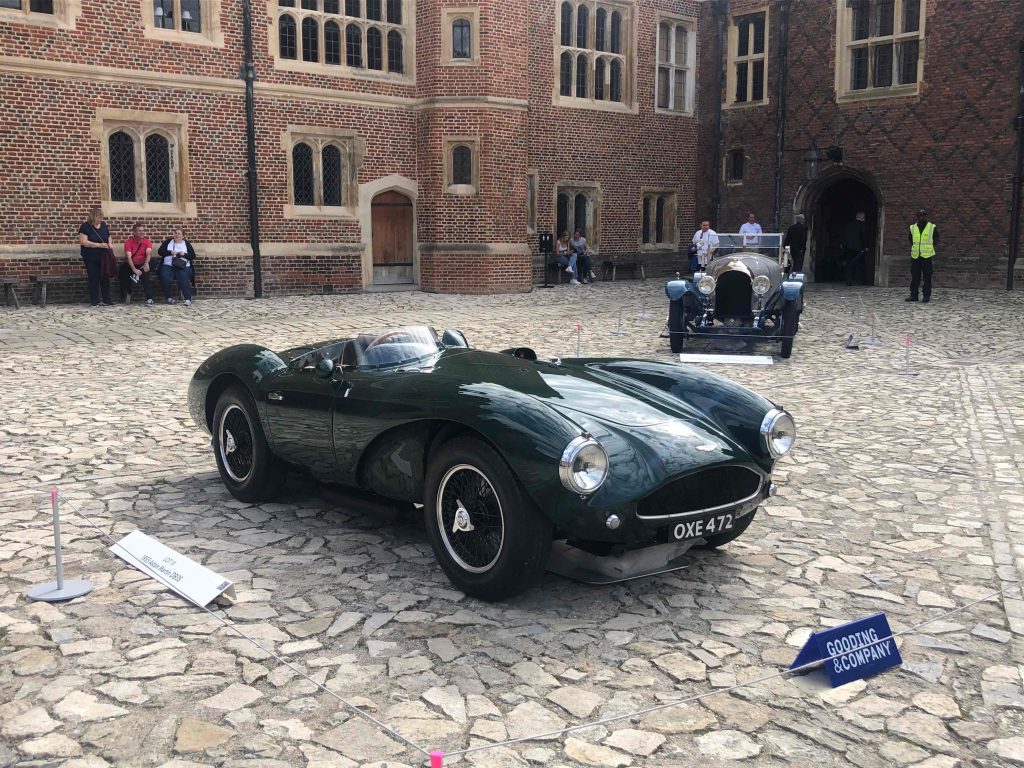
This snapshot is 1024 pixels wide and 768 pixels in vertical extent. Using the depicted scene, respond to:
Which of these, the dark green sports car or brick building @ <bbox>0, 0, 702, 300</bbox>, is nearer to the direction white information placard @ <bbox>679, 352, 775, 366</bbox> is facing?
the dark green sports car

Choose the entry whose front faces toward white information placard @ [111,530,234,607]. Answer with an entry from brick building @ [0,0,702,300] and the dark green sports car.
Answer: the brick building

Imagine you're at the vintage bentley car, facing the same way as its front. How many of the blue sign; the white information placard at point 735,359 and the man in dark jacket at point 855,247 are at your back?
1

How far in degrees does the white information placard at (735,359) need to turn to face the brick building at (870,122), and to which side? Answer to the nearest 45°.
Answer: approximately 180°

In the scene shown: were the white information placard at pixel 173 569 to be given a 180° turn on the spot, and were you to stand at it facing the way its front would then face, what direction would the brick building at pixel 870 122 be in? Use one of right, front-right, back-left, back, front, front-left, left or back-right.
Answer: front

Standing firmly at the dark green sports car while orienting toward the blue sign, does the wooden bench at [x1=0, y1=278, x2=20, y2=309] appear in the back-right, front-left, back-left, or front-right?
back-left

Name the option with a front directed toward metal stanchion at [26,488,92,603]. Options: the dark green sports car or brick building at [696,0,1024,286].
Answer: the brick building

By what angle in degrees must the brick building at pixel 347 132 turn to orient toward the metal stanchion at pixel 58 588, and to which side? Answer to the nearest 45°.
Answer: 0° — it already faces it

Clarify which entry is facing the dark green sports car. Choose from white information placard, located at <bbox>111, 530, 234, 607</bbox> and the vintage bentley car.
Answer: the vintage bentley car

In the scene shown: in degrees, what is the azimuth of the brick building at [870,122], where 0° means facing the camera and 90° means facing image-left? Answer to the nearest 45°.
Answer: approximately 0°

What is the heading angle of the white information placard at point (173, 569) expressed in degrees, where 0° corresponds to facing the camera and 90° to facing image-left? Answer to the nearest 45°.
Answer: approximately 45°

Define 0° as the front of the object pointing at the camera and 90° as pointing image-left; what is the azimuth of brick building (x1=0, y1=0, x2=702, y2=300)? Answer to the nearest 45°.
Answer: approximately 0°

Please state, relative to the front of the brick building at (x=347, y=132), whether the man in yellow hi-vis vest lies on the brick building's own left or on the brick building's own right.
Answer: on the brick building's own left
